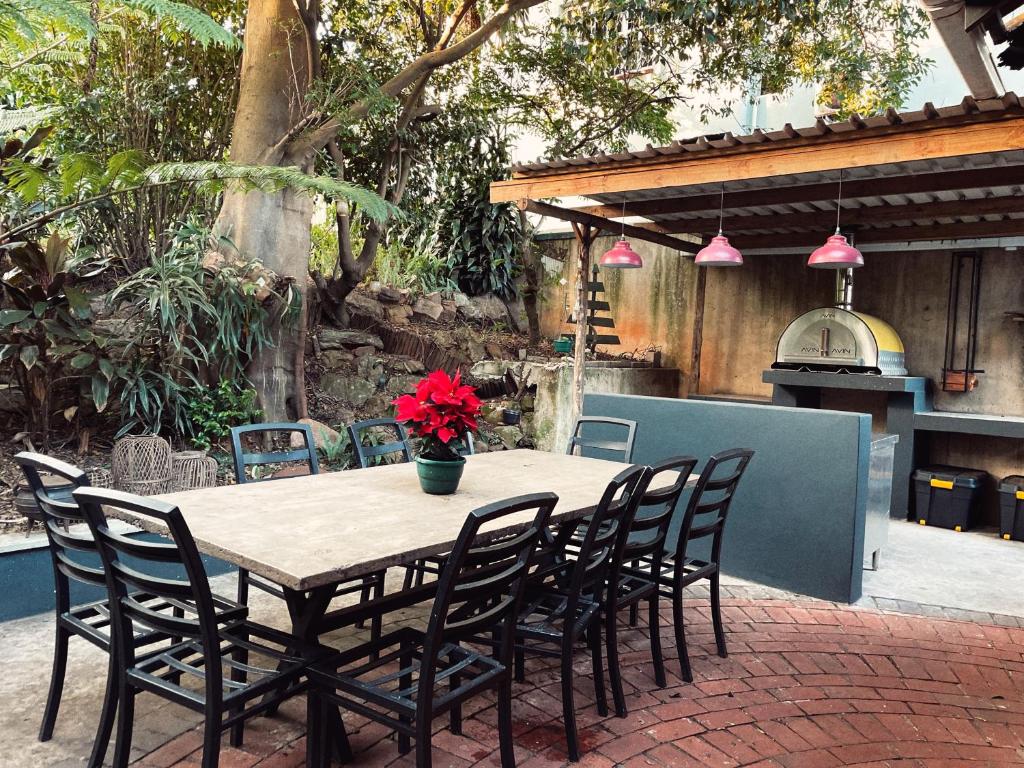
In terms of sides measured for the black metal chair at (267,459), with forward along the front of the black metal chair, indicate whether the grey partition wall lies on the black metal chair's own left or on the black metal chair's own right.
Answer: on the black metal chair's own left

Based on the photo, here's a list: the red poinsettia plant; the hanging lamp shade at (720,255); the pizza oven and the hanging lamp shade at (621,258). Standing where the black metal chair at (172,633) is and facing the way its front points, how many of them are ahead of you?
4

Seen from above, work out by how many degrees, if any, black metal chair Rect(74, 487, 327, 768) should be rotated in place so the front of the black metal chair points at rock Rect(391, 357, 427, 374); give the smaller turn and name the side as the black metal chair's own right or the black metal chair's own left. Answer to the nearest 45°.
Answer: approximately 45° to the black metal chair's own left

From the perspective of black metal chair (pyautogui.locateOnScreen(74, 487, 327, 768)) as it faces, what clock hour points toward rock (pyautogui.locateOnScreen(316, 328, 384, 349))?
The rock is roughly at 11 o'clock from the black metal chair.

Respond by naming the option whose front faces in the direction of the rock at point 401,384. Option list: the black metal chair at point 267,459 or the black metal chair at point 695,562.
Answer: the black metal chair at point 695,562

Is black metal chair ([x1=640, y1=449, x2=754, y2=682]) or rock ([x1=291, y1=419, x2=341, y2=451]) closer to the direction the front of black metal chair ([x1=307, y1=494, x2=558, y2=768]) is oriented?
the rock

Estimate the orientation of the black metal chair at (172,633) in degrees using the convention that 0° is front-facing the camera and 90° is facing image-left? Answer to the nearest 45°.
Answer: approximately 225°

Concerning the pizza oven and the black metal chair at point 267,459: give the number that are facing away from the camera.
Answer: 0

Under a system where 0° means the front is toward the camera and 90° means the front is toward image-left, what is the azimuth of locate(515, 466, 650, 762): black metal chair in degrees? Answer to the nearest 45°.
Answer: approximately 135°

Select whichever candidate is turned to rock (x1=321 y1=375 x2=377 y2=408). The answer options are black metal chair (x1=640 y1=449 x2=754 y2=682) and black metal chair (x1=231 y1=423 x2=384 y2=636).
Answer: black metal chair (x1=640 y1=449 x2=754 y2=682)

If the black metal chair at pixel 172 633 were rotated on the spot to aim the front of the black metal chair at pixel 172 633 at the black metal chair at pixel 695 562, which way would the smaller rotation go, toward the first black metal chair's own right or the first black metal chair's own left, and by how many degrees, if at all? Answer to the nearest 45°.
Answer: approximately 45° to the first black metal chair's own right

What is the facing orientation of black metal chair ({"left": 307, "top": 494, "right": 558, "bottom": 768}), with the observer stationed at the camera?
facing away from the viewer and to the left of the viewer

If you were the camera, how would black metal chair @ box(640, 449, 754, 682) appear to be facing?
facing away from the viewer and to the left of the viewer

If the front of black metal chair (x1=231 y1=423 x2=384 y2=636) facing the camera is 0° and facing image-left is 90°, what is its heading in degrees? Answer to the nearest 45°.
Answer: approximately 315°
